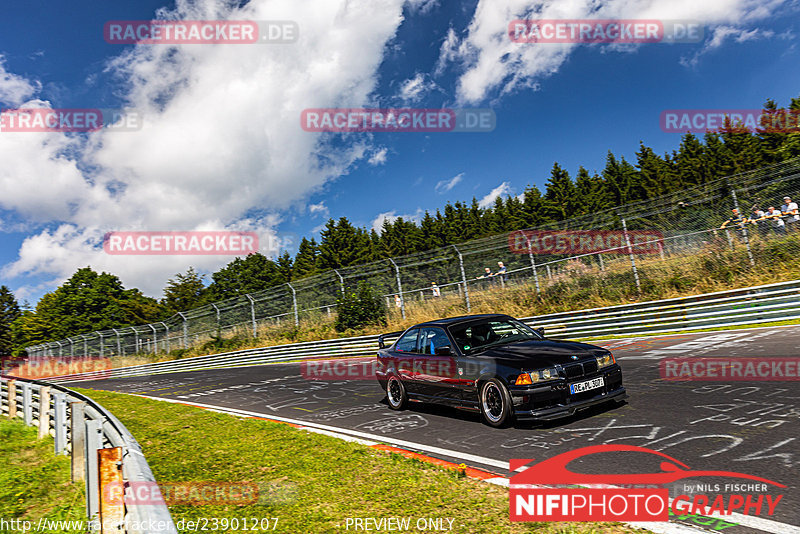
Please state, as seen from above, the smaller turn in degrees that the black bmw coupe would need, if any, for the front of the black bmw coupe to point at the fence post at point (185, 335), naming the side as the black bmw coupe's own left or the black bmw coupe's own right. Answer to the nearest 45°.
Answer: approximately 180°

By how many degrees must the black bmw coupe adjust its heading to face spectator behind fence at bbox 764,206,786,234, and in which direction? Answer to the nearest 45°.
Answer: approximately 90° to its left

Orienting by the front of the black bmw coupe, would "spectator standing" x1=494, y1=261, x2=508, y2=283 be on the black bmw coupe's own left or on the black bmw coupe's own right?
on the black bmw coupe's own left

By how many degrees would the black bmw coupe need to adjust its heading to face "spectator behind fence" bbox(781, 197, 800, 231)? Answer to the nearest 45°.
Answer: approximately 90° to its left

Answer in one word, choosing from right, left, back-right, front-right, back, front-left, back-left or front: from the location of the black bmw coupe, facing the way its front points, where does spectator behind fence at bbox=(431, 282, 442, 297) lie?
back-left

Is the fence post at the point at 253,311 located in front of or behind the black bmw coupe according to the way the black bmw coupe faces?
behind

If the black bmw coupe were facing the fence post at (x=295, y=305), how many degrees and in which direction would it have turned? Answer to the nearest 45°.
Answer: approximately 180°

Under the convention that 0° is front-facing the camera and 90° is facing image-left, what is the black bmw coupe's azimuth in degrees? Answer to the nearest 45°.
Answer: approximately 315°

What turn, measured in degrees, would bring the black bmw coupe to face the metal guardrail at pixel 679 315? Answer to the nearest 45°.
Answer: approximately 90° to its left
